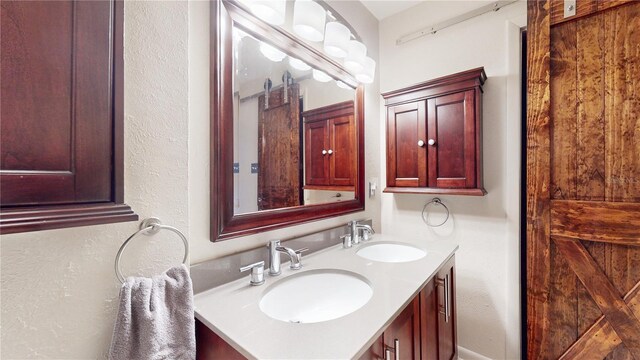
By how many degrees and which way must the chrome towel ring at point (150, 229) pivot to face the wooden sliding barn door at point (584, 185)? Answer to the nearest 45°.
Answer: approximately 45° to its left

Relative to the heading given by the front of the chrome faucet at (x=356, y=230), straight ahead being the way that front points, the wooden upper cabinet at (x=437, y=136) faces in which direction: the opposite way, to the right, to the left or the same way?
to the right

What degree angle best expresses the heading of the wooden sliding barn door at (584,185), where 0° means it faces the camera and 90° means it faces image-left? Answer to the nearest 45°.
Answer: approximately 45°

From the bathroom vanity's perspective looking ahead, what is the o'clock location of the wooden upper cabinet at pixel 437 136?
The wooden upper cabinet is roughly at 9 o'clock from the bathroom vanity.

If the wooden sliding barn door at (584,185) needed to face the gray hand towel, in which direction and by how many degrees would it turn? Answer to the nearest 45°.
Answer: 0° — it already faces it

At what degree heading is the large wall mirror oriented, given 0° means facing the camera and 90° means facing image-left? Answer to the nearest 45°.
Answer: approximately 315°

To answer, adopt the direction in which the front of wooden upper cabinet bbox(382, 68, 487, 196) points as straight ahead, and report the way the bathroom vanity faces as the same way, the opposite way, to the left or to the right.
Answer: to the left

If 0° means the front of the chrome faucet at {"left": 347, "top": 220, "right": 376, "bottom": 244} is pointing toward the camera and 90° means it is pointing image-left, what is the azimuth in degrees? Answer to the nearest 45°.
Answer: approximately 315°
